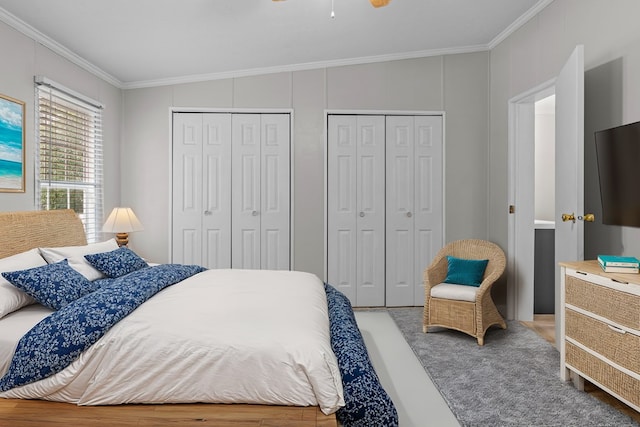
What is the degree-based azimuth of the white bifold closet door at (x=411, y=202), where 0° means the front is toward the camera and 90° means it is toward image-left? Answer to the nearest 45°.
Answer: approximately 0°

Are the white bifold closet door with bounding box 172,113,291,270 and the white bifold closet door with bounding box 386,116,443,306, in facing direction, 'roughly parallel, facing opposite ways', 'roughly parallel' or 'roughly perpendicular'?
roughly parallel

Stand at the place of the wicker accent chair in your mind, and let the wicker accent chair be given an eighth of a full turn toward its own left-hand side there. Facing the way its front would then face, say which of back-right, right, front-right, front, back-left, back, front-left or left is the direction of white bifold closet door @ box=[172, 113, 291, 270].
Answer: right

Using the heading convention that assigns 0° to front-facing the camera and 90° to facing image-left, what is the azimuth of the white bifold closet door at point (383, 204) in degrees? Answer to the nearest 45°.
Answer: approximately 0°

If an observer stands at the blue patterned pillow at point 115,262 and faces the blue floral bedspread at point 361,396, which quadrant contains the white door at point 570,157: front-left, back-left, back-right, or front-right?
front-left

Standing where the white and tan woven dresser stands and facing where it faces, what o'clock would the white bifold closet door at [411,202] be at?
The white bifold closet door is roughly at 3 o'clock from the white and tan woven dresser.

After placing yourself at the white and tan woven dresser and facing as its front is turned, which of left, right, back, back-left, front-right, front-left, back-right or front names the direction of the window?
front-right

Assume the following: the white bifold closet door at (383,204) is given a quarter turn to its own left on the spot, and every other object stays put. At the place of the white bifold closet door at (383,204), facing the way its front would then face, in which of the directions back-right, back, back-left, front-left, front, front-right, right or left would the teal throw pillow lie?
front-right

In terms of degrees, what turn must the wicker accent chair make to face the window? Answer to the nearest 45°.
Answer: approximately 45° to its right

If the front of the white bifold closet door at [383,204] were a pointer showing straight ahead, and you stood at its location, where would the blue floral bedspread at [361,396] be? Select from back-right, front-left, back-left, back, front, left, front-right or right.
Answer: front

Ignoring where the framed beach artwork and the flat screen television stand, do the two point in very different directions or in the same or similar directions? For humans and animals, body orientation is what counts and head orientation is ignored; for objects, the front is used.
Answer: very different directions

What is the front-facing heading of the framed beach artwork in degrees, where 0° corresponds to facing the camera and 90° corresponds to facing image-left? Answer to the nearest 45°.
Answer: approximately 315°

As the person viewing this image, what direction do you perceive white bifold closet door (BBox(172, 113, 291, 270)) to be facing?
facing the viewer

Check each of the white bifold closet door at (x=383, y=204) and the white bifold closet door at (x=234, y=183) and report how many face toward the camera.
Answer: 2

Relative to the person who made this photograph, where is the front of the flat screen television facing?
facing the viewer and to the left of the viewer

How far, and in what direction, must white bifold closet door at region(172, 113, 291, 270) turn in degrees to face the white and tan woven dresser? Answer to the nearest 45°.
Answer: approximately 45° to its left

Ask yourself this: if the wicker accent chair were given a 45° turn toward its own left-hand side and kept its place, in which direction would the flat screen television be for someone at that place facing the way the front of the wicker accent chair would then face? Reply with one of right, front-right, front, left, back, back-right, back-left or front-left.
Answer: front-left
